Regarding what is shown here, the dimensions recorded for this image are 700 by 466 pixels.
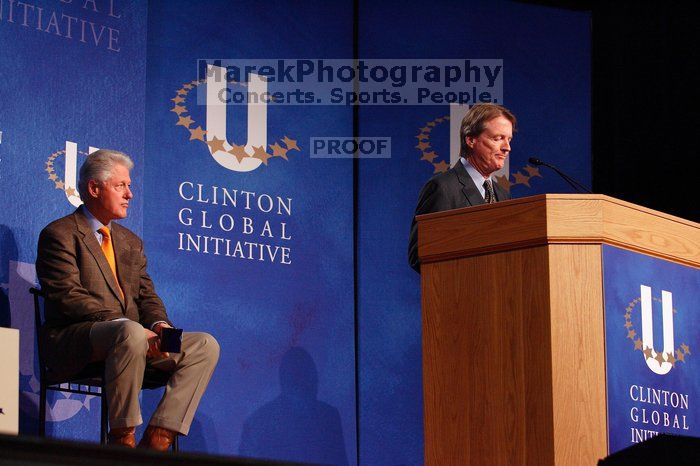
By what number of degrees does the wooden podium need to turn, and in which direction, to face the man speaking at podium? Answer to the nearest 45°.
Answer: approximately 135° to its left

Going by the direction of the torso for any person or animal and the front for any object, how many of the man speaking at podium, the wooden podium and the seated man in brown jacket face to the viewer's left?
0

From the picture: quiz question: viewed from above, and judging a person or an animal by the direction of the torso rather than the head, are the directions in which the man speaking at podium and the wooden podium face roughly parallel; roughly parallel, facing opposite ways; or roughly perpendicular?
roughly parallel

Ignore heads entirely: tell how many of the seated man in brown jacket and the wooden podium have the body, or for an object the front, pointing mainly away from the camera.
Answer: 0

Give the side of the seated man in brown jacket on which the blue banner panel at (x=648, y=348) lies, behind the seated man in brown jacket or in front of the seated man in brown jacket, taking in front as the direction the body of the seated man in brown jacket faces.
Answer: in front

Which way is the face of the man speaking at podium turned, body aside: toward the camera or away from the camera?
toward the camera

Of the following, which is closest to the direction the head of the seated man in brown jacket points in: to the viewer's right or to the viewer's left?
to the viewer's right

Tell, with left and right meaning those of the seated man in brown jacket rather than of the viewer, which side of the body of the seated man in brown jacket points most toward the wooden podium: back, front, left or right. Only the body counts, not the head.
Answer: front

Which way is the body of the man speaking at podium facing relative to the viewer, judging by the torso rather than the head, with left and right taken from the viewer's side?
facing the viewer and to the right of the viewer

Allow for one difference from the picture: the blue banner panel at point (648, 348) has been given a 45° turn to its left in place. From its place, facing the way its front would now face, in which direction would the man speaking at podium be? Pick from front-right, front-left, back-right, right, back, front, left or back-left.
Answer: back-left

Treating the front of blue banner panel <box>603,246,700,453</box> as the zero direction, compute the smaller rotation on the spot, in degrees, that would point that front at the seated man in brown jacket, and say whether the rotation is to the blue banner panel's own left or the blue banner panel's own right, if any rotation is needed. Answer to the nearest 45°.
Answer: approximately 135° to the blue banner panel's own right

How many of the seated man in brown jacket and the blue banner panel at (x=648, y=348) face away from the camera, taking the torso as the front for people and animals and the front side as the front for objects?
0
